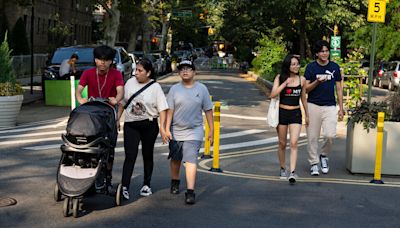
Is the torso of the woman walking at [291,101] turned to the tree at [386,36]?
no

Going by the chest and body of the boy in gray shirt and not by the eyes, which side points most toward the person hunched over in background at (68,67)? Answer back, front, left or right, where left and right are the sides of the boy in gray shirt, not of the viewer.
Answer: back

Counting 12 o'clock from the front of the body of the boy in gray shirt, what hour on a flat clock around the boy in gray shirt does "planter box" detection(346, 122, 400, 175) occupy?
The planter box is roughly at 8 o'clock from the boy in gray shirt.

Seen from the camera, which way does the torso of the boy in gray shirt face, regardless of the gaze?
toward the camera

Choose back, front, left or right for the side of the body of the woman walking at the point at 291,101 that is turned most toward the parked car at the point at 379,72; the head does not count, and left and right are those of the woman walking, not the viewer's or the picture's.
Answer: back

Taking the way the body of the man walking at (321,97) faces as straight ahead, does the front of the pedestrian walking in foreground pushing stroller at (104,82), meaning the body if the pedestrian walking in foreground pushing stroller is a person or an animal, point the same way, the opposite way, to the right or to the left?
the same way

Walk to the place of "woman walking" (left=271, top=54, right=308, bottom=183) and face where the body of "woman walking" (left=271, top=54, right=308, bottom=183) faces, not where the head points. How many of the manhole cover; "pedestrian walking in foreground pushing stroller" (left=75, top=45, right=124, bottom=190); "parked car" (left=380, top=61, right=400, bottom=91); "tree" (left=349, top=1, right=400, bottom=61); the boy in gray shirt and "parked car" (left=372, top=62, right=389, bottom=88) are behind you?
3

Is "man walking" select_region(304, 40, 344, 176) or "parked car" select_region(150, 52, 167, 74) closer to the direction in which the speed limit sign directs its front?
the man walking

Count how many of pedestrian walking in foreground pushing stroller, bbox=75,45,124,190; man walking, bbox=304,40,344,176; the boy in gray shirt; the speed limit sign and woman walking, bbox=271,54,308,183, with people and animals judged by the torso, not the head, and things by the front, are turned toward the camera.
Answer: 5

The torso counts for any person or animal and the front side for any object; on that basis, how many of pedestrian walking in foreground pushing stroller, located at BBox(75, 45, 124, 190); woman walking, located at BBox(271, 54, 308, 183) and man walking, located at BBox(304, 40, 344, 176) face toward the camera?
3

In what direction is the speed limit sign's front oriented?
toward the camera

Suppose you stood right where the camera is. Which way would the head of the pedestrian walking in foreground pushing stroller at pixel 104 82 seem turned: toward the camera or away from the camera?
toward the camera

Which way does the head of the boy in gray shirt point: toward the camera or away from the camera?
toward the camera

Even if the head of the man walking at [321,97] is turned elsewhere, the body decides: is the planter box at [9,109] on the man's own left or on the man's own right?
on the man's own right

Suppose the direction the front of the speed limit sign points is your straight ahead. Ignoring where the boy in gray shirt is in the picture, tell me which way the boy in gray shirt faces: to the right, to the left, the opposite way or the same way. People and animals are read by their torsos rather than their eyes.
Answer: the same way

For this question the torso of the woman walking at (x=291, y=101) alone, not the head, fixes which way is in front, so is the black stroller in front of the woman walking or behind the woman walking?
in front

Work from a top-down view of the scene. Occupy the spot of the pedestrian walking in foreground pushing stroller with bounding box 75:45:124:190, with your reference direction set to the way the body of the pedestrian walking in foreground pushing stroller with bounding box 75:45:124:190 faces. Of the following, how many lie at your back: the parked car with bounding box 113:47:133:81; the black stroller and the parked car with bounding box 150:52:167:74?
2
